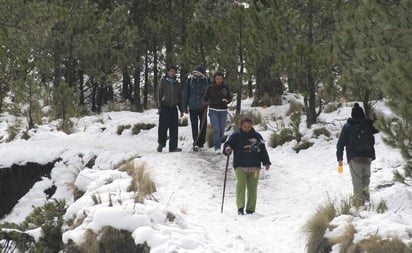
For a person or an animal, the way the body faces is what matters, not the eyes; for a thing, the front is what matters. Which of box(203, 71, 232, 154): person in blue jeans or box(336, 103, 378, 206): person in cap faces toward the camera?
box(203, 71, 232, 154): person in blue jeans

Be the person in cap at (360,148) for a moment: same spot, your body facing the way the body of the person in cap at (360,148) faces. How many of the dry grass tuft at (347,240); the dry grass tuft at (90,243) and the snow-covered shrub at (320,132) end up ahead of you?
1

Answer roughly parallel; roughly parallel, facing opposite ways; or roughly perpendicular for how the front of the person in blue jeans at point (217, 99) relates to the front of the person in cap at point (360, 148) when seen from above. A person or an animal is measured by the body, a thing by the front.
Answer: roughly parallel, facing opposite ways

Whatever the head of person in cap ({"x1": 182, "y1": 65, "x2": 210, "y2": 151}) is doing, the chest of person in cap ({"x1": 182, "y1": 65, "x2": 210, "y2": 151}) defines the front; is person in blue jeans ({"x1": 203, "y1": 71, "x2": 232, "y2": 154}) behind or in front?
in front

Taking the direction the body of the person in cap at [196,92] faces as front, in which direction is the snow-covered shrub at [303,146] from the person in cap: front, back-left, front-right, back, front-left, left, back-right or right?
left

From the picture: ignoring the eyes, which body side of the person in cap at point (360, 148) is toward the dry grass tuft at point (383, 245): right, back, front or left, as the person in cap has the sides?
back

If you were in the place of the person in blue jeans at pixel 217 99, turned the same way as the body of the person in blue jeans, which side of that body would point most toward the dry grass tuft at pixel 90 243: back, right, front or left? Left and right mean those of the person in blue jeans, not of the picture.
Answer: front

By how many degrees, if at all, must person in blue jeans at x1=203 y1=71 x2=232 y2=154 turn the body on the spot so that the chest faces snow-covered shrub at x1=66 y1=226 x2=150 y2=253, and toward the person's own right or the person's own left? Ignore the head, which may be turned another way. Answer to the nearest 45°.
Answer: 0° — they already face it

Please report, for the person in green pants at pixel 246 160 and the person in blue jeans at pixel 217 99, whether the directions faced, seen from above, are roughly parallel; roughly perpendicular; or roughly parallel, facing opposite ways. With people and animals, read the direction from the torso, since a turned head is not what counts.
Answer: roughly parallel

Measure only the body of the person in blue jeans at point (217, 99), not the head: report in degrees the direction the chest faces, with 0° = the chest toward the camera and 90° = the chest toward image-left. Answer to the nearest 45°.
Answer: approximately 0°

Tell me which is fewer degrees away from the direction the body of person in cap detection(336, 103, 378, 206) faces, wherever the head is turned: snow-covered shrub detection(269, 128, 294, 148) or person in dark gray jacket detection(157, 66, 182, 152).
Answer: the snow-covered shrub

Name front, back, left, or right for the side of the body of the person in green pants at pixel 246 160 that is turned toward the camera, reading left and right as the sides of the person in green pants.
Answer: front

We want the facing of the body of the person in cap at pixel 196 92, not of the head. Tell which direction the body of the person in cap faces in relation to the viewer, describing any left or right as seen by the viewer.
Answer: facing the viewer

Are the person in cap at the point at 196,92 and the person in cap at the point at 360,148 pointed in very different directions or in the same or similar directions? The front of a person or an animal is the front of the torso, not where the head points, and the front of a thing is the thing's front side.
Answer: very different directions

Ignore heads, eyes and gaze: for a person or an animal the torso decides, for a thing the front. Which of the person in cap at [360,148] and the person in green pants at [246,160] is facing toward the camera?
the person in green pants at [246,160]

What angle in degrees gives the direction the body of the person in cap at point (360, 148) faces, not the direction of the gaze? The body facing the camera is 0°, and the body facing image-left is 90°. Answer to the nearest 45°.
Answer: approximately 180°

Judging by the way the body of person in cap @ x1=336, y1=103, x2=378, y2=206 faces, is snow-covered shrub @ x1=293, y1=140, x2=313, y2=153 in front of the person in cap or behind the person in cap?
in front
